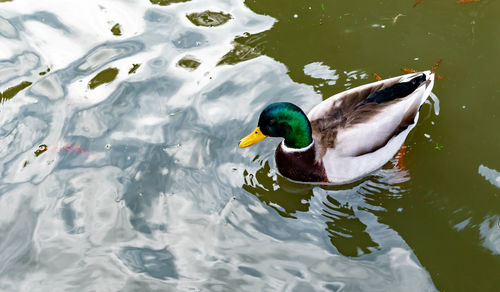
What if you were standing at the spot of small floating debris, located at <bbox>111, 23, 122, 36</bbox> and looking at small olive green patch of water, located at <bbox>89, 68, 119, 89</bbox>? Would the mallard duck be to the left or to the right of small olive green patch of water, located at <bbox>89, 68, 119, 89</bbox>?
left

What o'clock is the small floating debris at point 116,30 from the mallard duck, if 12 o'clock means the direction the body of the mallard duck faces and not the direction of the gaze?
The small floating debris is roughly at 2 o'clock from the mallard duck.

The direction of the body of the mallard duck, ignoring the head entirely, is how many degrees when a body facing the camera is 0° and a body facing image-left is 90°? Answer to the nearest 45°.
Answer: approximately 45°

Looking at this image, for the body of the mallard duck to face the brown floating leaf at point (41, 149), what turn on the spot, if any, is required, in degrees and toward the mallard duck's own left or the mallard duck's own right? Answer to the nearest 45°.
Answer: approximately 45° to the mallard duck's own right

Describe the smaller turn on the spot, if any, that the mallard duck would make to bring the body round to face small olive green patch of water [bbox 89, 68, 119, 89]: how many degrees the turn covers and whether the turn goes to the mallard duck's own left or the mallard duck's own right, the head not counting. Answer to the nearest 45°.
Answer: approximately 45° to the mallard duck's own right

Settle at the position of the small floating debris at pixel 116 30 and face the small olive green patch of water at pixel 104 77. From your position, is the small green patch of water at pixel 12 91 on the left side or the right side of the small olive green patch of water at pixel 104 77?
right

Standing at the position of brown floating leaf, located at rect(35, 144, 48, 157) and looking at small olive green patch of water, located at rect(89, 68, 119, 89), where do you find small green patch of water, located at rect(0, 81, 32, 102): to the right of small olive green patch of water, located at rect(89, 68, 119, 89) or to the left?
left
